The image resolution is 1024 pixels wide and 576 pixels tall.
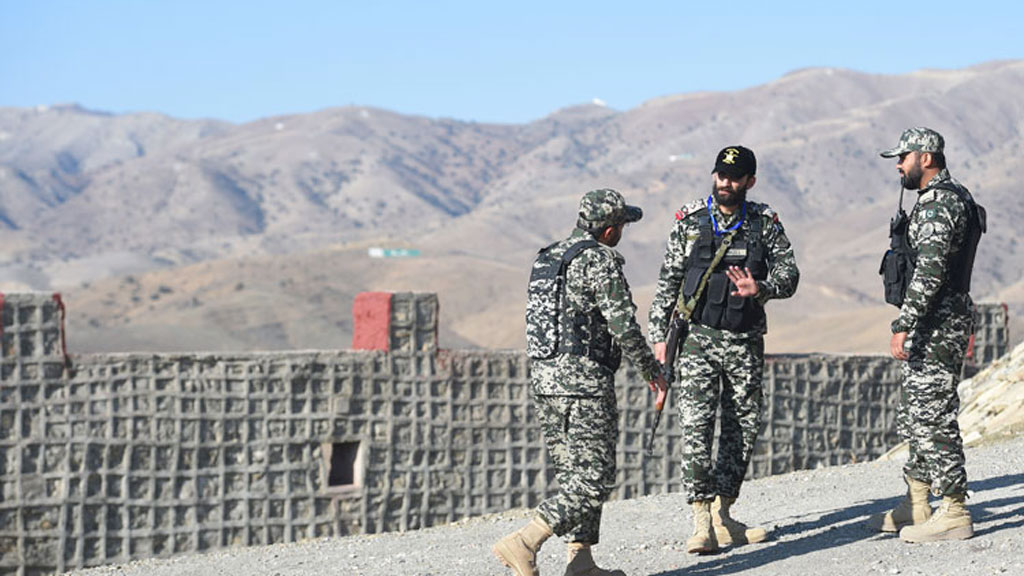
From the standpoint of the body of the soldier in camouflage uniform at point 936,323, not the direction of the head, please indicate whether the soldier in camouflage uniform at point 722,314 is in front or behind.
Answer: in front

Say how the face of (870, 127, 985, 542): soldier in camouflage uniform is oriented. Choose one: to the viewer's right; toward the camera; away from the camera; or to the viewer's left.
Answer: to the viewer's left

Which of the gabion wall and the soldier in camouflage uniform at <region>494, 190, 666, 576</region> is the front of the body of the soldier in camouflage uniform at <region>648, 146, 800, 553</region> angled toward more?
the soldier in camouflage uniform

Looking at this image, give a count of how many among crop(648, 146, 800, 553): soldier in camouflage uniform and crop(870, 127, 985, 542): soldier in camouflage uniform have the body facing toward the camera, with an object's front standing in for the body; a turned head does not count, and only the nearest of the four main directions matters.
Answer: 1

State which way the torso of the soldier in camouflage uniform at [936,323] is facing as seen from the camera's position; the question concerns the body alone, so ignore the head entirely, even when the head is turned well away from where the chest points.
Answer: to the viewer's left

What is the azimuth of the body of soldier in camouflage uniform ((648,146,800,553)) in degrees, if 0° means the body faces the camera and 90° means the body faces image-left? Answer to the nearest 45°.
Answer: approximately 0°

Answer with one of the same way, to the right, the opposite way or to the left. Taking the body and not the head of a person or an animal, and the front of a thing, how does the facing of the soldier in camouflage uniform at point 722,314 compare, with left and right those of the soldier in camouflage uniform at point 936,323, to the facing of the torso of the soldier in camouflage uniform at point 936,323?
to the left

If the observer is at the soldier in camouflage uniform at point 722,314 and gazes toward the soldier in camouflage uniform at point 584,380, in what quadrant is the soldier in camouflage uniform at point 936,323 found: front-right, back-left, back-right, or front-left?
back-left

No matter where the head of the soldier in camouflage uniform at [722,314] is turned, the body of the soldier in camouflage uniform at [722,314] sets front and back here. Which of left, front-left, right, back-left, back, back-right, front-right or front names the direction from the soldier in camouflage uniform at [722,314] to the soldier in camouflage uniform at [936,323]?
left
